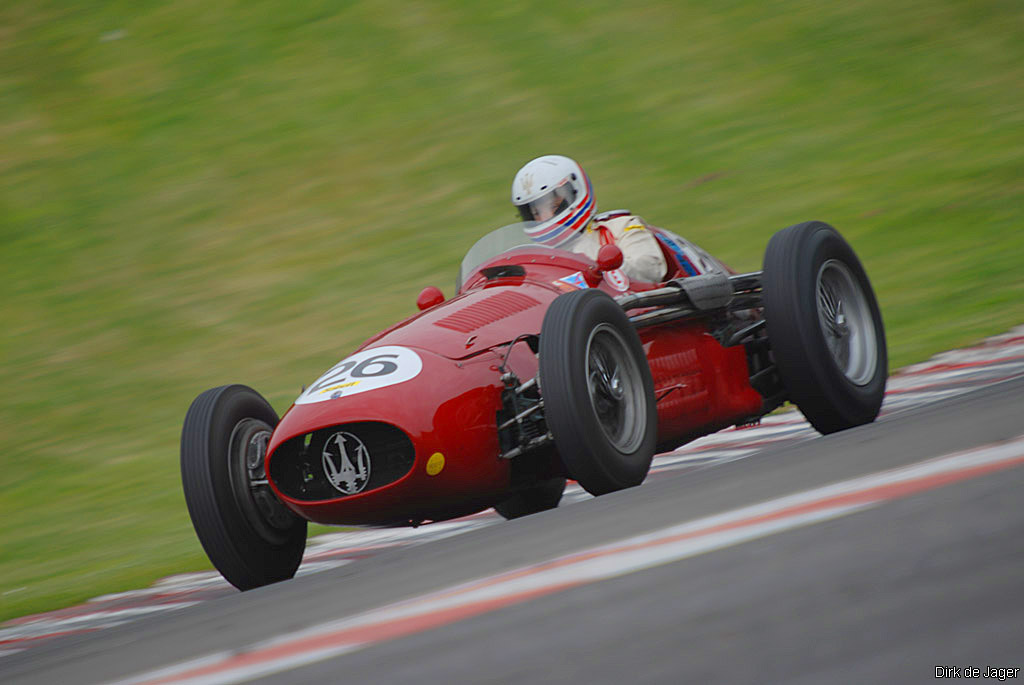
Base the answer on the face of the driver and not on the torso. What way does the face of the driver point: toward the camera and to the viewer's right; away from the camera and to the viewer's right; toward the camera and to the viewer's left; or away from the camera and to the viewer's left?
toward the camera and to the viewer's left

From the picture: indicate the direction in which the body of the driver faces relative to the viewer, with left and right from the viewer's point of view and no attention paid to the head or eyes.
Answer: facing the viewer and to the left of the viewer
